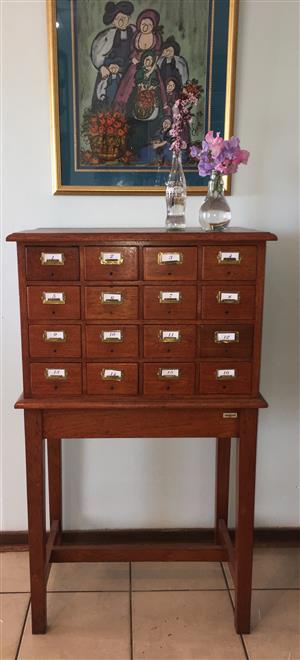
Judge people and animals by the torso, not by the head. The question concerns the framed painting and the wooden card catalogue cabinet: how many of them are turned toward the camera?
2

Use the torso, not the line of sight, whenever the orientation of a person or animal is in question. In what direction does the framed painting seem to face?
toward the camera

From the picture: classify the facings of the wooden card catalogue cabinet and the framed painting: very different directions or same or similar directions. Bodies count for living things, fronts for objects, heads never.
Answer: same or similar directions

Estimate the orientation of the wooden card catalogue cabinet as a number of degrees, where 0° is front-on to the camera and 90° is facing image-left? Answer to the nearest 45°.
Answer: approximately 0°
